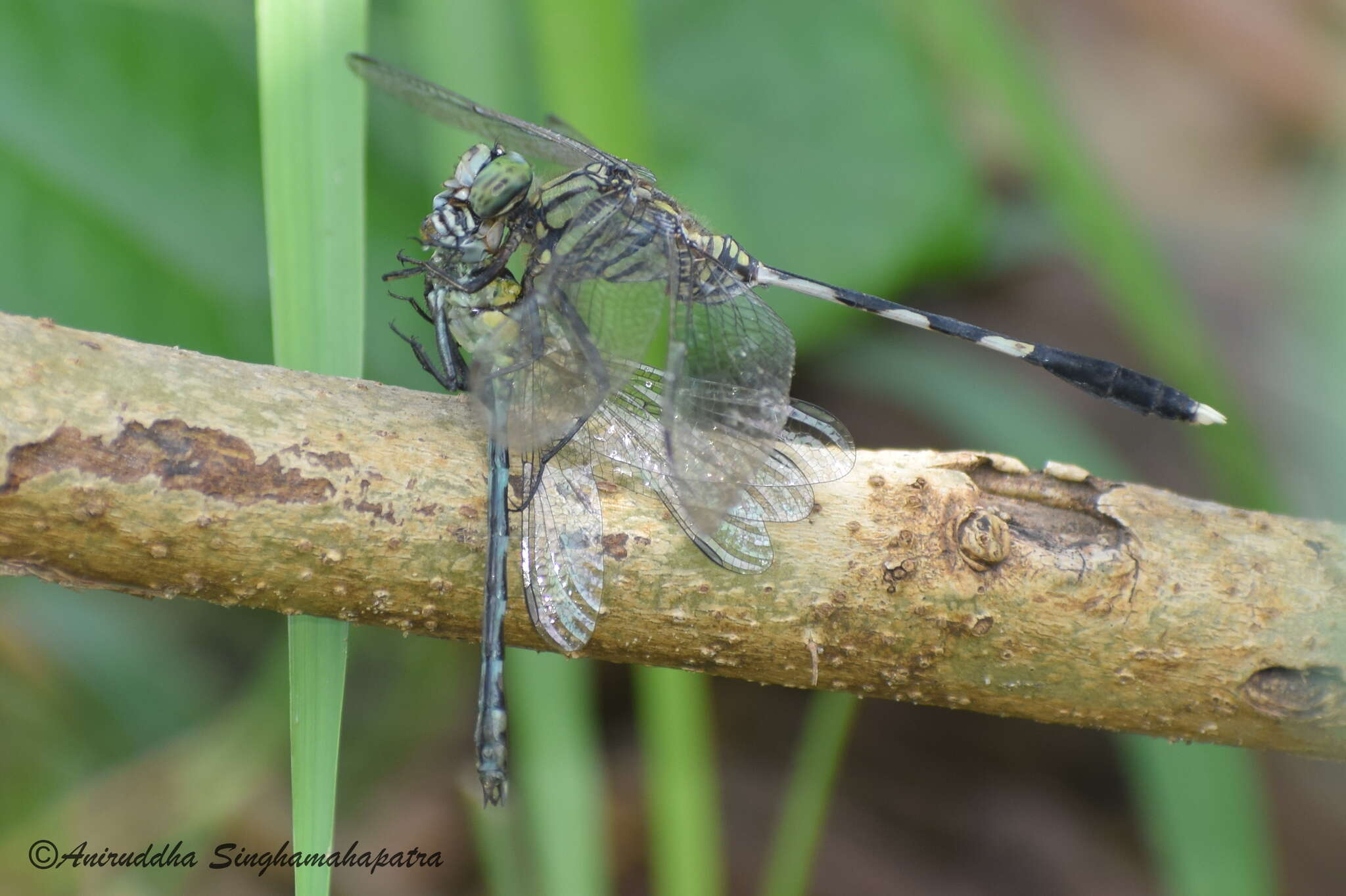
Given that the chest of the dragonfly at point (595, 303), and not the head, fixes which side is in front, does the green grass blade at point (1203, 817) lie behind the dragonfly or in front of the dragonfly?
behind

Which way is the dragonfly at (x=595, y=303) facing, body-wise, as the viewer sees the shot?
to the viewer's left

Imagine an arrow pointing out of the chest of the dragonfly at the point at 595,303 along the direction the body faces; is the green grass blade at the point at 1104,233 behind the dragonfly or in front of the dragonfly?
behind
